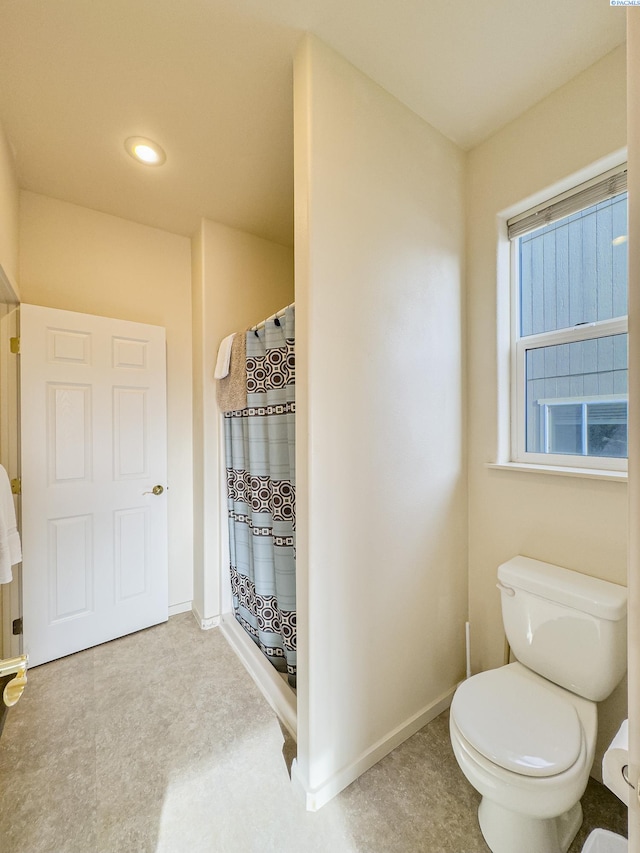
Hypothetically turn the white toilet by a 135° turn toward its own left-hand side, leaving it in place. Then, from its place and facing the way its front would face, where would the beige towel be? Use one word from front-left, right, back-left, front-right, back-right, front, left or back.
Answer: back

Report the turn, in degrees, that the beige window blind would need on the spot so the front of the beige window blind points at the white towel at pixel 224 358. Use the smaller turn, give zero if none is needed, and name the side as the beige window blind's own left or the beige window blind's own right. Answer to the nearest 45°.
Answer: approximately 45° to the beige window blind's own right

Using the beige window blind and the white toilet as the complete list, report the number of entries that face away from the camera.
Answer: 0

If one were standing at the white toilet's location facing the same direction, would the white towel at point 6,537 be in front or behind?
in front

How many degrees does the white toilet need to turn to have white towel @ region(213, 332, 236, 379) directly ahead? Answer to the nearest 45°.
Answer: approximately 45° to its right

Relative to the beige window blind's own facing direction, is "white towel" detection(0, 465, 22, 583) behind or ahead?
ahead

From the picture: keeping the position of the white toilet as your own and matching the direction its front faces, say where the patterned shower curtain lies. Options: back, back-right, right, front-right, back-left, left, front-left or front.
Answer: front-right

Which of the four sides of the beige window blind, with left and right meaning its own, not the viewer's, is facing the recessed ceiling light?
front

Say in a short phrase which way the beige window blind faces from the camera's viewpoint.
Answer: facing the viewer and to the left of the viewer

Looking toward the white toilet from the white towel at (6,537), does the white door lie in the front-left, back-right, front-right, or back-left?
back-left

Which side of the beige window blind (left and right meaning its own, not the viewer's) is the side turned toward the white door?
front
